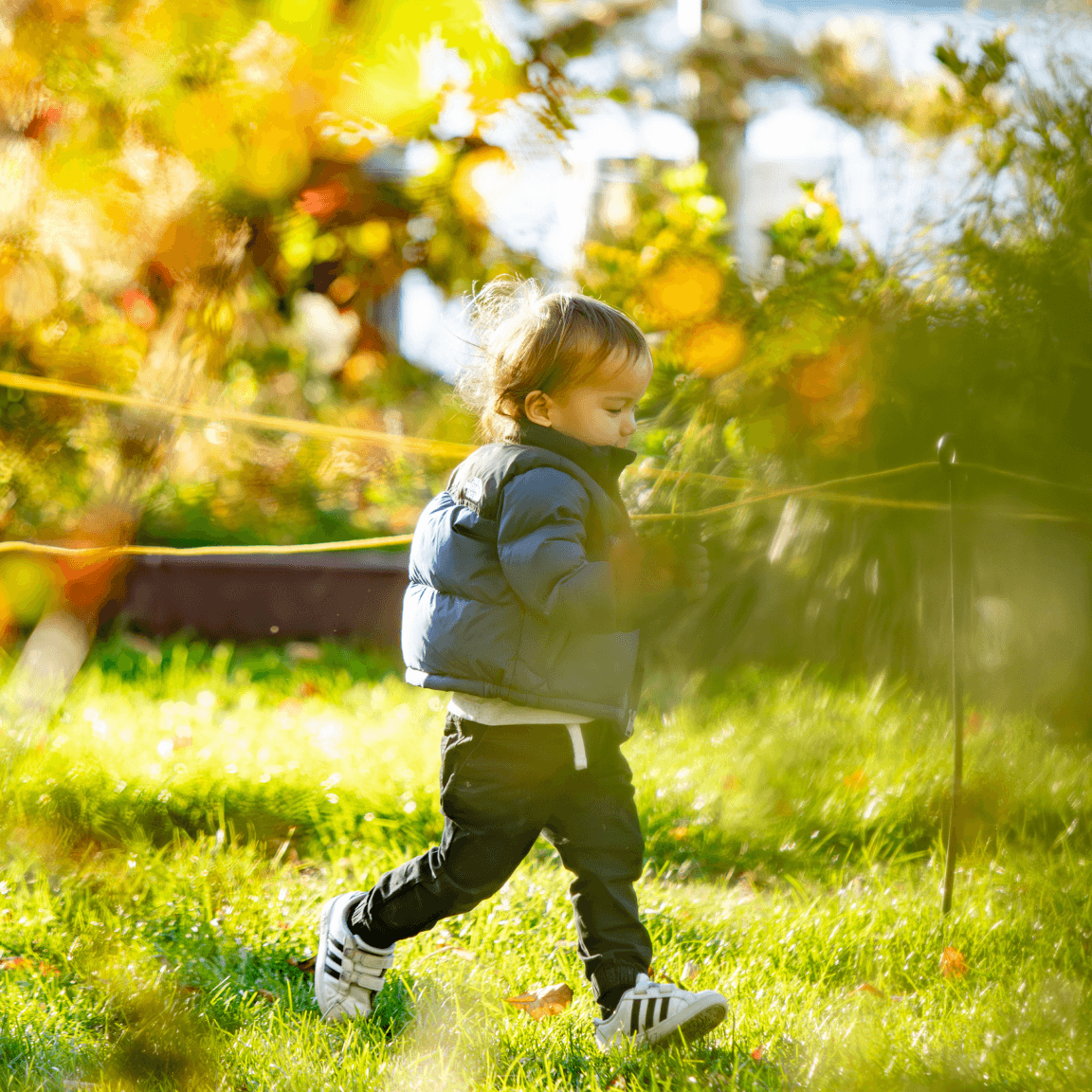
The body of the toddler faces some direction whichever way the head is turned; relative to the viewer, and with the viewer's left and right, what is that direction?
facing to the right of the viewer

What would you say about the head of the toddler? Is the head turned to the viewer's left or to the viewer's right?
to the viewer's right
